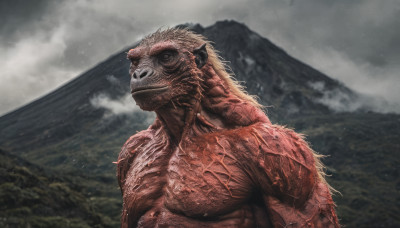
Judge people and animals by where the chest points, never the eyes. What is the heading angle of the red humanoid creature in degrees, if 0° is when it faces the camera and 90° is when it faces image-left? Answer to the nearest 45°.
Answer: approximately 45°
